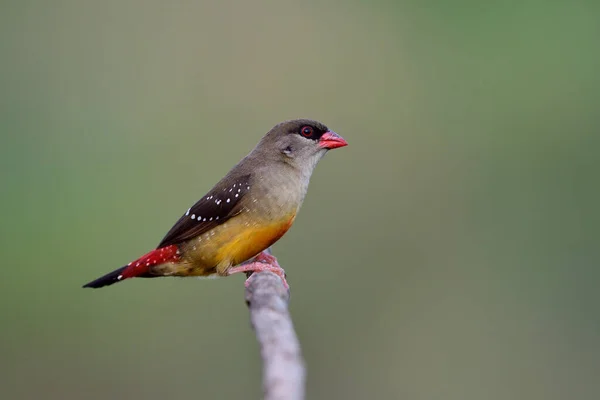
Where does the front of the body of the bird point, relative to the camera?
to the viewer's right
